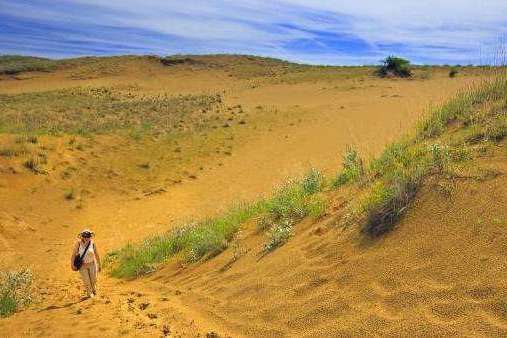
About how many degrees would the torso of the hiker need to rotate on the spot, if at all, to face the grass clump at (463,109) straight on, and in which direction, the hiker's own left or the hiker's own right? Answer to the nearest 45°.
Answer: approximately 90° to the hiker's own left

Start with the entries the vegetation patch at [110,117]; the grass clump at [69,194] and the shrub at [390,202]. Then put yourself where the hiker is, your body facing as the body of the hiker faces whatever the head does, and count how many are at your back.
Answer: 2

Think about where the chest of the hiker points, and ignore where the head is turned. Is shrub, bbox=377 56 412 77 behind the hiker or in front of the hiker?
behind

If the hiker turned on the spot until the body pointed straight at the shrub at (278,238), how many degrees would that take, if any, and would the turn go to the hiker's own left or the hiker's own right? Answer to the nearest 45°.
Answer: approximately 45° to the hiker's own left

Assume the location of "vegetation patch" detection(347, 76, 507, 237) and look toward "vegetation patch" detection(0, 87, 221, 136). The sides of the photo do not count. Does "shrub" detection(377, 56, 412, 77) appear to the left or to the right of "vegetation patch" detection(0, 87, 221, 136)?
right

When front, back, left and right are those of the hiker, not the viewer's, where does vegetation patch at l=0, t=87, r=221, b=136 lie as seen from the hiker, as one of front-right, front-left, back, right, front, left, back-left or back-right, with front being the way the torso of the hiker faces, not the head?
back

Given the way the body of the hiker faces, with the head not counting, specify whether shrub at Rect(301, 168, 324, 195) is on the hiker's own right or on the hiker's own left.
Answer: on the hiker's own left

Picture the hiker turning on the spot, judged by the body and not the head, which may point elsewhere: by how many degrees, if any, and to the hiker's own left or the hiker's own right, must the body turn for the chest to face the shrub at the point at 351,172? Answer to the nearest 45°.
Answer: approximately 90° to the hiker's own left

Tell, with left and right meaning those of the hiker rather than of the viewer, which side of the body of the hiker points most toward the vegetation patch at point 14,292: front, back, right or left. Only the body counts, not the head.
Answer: right

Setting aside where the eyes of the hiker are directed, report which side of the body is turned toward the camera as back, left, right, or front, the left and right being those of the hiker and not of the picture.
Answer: front

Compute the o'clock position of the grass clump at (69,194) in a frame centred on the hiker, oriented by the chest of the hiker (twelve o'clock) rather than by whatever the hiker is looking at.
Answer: The grass clump is roughly at 6 o'clock from the hiker.

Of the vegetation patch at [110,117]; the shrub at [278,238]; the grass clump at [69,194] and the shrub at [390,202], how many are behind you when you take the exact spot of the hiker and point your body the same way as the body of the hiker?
2
